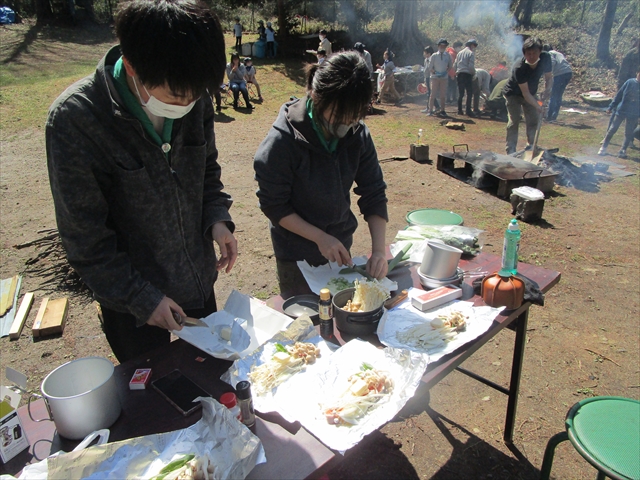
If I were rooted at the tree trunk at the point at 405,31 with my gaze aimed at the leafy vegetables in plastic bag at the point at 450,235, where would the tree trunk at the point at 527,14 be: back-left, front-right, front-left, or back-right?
back-left

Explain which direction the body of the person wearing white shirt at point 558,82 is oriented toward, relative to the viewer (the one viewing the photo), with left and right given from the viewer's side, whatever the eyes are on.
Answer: facing to the left of the viewer

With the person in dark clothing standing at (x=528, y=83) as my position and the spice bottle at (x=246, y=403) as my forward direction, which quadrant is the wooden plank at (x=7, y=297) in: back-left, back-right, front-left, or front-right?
front-right

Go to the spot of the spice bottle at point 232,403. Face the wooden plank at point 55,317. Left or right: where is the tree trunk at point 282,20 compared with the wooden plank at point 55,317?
right

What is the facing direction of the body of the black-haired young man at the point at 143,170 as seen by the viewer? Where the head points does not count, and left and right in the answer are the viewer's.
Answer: facing the viewer and to the right of the viewer

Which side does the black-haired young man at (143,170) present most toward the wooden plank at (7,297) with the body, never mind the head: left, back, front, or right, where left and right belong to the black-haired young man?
back

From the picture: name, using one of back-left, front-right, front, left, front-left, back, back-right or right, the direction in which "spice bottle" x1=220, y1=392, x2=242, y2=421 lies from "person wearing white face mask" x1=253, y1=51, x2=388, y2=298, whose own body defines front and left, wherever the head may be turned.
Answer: front-right
